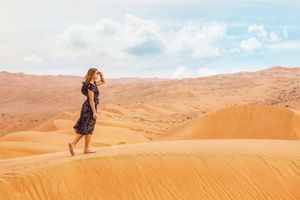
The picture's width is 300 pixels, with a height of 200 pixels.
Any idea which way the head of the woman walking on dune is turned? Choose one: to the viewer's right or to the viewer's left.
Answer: to the viewer's right

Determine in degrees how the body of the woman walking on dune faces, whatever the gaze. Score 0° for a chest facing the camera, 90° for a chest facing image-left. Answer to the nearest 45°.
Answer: approximately 270°

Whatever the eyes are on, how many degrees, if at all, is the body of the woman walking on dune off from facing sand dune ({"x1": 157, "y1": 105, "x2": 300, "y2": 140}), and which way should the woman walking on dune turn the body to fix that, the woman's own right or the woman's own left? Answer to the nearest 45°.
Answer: approximately 45° to the woman's own left
